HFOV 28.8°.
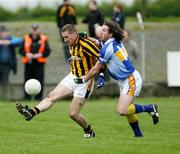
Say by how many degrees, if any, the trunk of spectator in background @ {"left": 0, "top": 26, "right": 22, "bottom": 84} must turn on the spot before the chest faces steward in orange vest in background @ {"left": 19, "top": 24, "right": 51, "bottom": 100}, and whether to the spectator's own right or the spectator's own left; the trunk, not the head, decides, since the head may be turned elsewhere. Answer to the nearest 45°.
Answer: approximately 45° to the spectator's own left

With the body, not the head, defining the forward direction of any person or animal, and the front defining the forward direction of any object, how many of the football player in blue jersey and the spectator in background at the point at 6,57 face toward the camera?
1

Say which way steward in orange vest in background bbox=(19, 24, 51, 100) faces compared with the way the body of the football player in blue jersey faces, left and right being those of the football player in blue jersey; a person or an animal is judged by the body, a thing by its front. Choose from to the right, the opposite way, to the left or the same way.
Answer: to the left

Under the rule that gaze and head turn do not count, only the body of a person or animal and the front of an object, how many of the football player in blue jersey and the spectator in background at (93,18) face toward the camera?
1

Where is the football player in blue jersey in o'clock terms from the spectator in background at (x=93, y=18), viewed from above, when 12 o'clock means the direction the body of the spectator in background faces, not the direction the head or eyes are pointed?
The football player in blue jersey is roughly at 12 o'clock from the spectator in background.

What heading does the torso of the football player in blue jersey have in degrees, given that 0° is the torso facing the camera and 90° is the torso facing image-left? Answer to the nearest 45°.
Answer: approximately 90°

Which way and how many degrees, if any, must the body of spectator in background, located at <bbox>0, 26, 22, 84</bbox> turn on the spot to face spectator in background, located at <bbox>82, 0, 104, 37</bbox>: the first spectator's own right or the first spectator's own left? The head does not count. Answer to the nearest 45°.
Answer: approximately 90° to the first spectator's own left

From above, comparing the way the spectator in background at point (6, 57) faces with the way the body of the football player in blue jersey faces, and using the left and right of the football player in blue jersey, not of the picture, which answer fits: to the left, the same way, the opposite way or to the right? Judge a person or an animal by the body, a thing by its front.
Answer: to the left

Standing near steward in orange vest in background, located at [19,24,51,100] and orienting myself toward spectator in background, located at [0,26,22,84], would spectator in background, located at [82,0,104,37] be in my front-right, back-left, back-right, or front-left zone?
back-right

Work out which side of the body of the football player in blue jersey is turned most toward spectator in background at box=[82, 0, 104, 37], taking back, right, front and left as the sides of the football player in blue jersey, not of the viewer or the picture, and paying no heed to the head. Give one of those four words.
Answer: right
